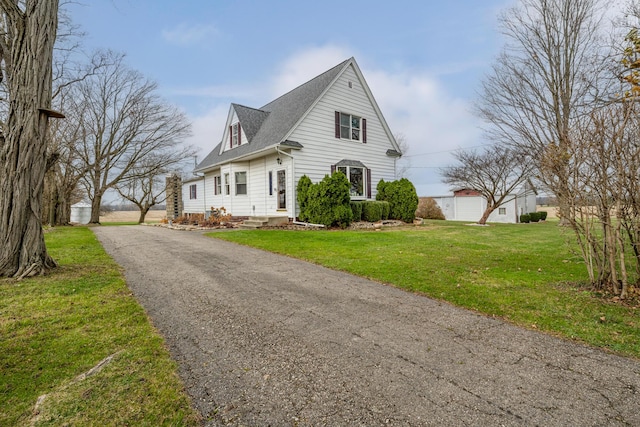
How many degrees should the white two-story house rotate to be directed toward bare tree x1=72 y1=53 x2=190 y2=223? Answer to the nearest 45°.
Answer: approximately 90° to its right

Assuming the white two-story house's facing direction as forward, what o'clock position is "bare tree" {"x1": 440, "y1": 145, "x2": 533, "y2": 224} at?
The bare tree is roughly at 7 o'clock from the white two-story house.

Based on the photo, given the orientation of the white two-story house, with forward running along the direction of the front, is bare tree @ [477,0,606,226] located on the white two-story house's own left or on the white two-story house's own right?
on the white two-story house's own left

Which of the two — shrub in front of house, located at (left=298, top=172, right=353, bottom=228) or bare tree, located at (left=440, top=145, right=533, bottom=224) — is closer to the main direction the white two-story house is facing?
the shrub in front of house

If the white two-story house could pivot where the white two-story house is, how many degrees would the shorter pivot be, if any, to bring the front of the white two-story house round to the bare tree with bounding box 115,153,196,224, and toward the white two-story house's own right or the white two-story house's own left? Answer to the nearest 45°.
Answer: approximately 90° to the white two-story house's own right

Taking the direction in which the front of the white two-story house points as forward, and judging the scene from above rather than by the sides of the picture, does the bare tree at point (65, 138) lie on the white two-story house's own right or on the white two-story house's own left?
on the white two-story house's own right

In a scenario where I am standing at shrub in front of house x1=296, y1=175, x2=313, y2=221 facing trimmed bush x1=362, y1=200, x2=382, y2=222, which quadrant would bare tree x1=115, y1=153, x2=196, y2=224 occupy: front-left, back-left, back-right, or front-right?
back-left
